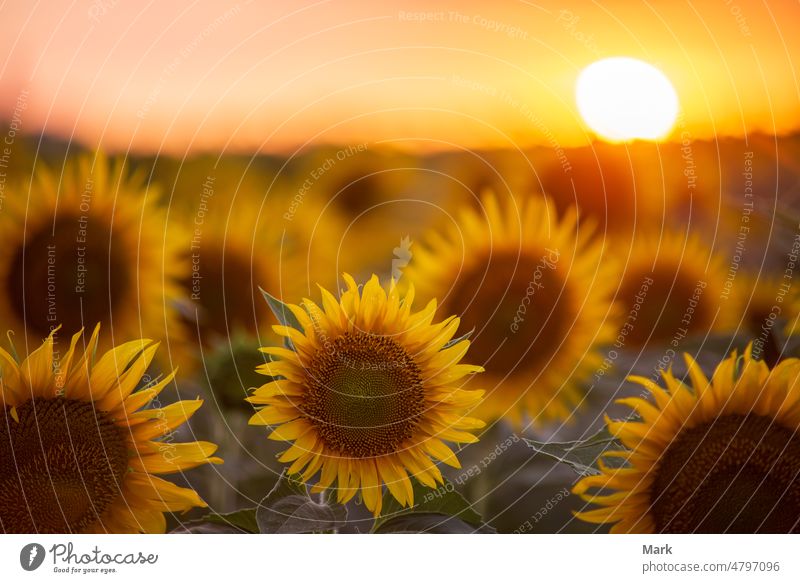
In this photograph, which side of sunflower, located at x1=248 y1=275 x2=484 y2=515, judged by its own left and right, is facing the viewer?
front

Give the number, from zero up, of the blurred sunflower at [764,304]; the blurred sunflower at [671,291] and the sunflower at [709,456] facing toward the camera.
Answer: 3

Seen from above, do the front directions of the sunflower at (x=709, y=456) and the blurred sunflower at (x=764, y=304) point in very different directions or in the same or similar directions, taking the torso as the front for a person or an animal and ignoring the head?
same or similar directions

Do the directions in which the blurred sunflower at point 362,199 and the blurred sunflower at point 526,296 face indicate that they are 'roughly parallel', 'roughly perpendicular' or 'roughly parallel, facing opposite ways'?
roughly parallel

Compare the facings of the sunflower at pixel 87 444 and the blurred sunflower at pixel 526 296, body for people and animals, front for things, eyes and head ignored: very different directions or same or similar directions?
same or similar directions

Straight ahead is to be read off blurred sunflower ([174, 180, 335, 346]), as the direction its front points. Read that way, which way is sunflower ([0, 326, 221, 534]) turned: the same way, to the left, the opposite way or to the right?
the same way

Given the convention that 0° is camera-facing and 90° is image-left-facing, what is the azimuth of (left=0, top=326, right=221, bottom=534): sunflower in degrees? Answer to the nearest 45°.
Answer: approximately 0°

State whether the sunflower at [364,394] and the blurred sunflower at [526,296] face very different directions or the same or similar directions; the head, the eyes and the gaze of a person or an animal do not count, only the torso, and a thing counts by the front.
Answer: same or similar directions

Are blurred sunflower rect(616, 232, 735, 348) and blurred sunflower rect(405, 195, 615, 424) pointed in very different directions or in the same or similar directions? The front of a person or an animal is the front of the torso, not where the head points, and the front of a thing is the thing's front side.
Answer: same or similar directions

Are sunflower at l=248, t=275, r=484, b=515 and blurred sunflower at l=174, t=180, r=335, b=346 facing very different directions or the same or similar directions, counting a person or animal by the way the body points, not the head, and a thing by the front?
same or similar directions

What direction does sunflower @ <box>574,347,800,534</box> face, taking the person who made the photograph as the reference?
facing the viewer

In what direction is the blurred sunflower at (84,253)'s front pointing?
toward the camera
